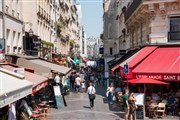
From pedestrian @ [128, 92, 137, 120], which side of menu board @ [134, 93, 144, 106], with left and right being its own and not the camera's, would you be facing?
front

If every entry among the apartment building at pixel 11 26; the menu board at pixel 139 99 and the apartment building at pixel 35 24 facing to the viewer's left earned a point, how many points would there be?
0

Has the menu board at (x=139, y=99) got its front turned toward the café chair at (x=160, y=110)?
no

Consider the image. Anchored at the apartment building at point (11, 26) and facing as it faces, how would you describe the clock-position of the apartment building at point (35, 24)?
the apartment building at point (35, 24) is roughly at 8 o'clock from the apartment building at point (11, 26).

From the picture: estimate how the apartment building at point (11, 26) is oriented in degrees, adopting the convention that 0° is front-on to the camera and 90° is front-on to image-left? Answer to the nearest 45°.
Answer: approximately 315°

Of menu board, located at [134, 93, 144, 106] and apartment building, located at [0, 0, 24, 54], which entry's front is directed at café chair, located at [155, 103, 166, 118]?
the apartment building

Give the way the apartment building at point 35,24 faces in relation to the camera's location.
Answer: facing the viewer and to the right of the viewer

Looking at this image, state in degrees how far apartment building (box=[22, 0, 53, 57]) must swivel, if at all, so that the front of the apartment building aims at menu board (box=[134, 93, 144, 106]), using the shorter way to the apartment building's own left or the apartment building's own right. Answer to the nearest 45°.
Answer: approximately 45° to the apartment building's own right

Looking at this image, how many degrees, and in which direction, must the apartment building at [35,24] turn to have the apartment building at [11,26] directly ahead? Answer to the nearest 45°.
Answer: approximately 45° to its right

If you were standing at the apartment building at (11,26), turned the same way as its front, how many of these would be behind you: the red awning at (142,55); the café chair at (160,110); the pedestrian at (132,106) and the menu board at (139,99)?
0

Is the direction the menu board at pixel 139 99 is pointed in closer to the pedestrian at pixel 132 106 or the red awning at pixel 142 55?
the pedestrian

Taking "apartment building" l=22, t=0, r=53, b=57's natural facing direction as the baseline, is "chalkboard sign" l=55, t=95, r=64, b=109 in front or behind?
in front

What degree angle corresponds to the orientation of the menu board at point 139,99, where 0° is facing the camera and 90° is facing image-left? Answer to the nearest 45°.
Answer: approximately 0°

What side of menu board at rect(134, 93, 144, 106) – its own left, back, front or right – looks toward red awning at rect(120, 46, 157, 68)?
back

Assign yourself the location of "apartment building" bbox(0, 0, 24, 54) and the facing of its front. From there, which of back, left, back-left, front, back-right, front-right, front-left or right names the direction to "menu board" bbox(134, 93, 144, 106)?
front
